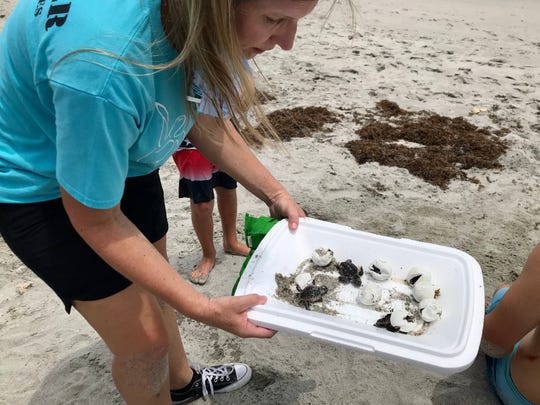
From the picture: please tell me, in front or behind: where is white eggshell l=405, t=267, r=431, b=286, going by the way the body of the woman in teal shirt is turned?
in front

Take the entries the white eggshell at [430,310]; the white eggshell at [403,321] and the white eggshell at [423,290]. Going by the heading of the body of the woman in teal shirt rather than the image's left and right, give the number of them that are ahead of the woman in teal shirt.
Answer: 3

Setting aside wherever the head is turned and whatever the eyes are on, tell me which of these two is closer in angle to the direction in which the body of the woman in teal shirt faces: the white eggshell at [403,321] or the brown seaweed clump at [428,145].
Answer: the white eggshell

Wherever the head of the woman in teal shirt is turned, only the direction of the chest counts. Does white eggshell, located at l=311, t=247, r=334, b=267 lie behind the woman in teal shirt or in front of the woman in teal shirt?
in front

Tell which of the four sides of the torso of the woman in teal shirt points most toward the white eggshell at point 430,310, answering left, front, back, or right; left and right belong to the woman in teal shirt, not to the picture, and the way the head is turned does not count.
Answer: front

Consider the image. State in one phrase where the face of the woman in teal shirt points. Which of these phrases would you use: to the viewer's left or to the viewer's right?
to the viewer's right

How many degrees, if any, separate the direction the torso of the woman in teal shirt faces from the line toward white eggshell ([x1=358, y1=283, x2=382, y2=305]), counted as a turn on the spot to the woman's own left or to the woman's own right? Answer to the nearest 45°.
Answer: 0° — they already face it

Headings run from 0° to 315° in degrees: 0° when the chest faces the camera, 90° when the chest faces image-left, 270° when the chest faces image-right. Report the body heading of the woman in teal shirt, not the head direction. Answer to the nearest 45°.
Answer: approximately 270°

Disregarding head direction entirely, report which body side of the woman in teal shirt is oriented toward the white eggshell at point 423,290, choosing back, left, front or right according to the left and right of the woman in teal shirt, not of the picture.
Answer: front

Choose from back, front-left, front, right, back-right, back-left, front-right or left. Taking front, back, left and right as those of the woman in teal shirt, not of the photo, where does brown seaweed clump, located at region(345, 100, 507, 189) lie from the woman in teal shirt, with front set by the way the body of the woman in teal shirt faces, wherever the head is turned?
front-left

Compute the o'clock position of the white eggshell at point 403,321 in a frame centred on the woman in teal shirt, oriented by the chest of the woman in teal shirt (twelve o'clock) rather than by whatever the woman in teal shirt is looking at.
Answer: The white eggshell is roughly at 12 o'clock from the woman in teal shirt.
